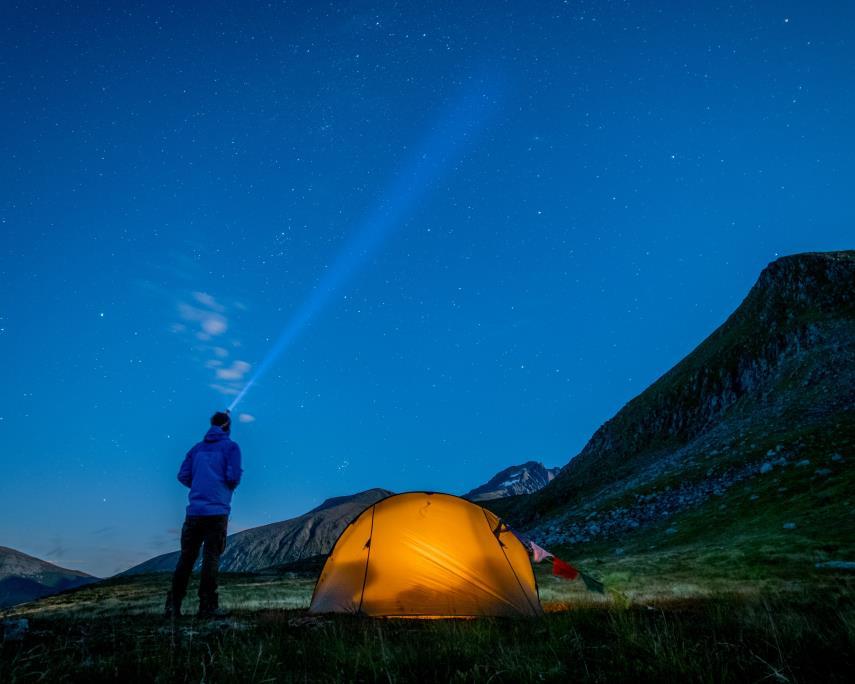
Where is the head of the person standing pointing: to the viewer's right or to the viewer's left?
to the viewer's right

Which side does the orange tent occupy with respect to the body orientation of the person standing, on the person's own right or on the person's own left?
on the person's own right

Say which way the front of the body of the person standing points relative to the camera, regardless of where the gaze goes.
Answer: away from the camera
